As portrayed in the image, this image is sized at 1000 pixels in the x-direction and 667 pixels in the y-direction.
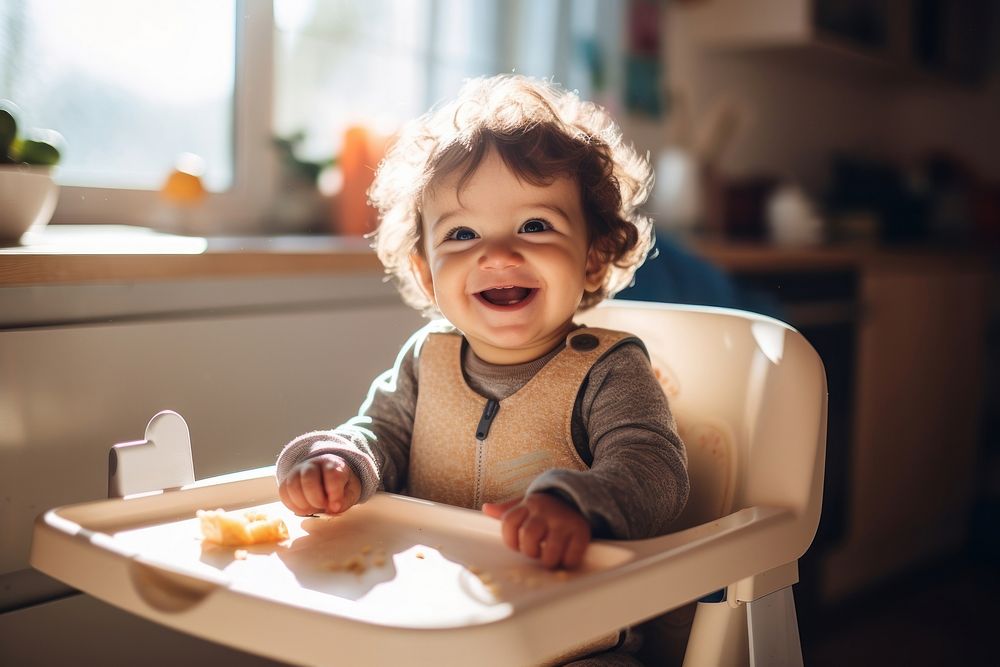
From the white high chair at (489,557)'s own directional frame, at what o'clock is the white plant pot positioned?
The white plant pot is roughly at 3 o'clock from the white high chair.

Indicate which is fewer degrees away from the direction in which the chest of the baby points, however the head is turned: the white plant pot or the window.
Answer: the white plant pot

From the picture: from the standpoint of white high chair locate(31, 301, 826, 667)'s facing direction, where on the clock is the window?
The window is roughly at 4 o'clock from the white high chair.

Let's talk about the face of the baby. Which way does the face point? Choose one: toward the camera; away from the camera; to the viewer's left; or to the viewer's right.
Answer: toward the camera

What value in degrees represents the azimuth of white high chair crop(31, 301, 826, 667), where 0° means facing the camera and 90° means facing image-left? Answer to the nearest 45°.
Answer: approximately 45°

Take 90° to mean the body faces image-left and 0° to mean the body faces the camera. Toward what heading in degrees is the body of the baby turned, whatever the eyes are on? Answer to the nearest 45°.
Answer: approximately 45°

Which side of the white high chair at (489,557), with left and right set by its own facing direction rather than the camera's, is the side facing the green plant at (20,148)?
right

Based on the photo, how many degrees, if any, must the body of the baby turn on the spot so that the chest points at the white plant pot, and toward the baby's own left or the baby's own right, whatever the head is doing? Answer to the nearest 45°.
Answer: approximately 90° to the baby's own right
